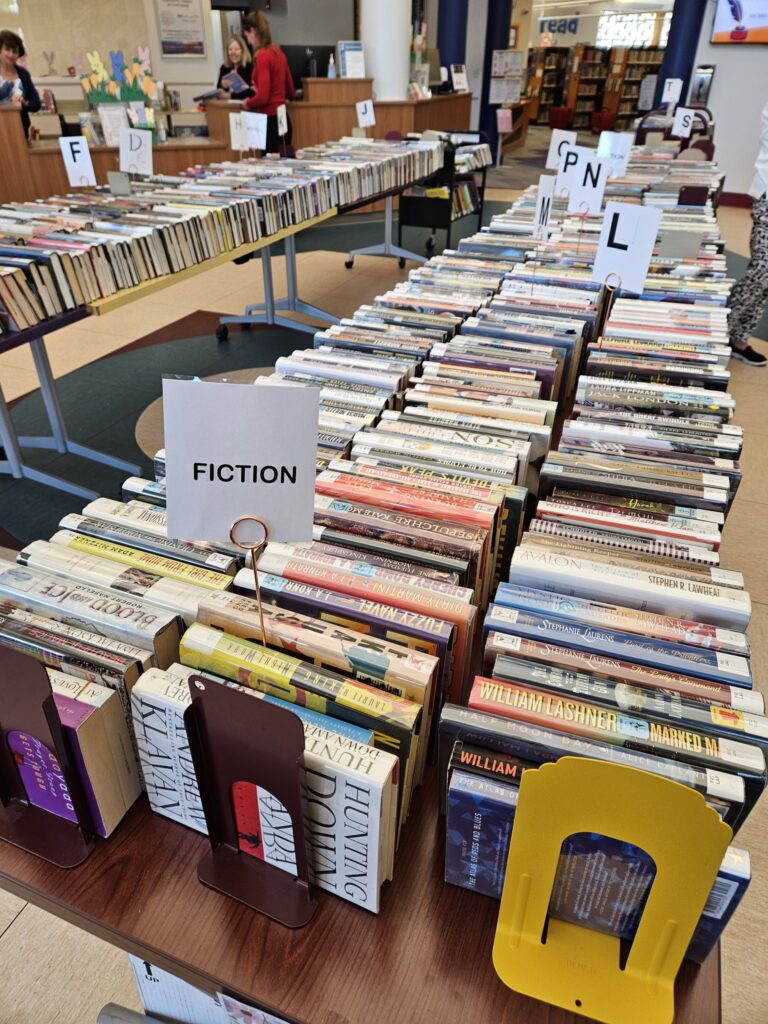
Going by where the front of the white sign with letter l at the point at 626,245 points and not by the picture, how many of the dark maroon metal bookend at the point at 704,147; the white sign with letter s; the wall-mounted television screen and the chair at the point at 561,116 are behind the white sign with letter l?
4

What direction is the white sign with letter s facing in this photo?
toward the camera

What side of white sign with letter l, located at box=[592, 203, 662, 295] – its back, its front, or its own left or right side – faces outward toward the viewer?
front

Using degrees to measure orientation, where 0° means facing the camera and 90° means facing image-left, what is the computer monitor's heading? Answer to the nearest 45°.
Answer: approximately 180°

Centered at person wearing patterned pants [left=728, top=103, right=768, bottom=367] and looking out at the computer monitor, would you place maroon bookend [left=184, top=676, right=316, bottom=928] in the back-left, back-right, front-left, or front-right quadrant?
back-left

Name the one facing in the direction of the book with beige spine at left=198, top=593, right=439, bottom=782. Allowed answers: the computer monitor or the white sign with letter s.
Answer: the white sign with letter s

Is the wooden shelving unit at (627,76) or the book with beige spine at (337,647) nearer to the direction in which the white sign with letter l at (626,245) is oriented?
the book with beige spine

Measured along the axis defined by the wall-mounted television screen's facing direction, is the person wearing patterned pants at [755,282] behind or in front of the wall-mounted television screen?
in front

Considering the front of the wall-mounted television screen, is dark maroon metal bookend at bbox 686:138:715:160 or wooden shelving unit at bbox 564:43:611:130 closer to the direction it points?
the dark maroon metal bookend

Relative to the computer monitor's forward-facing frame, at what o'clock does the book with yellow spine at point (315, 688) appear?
The book with yellow spine is roughly at 6 o'clock from the computer monitor.

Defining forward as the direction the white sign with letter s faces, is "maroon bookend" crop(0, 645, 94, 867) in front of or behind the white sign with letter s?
in front

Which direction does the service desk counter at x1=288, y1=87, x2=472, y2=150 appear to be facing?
toward the camera

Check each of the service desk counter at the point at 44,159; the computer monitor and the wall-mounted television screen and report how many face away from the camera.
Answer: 1

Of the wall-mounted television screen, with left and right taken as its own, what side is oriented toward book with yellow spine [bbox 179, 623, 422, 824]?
front

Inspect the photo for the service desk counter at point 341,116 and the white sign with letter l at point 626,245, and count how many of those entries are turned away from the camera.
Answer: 0

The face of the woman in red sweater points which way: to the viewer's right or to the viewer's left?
to the viewer's left

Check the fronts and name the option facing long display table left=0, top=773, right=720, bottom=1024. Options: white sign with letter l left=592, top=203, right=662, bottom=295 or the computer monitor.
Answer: the white sign with letter l
